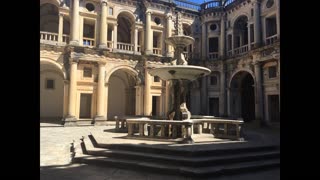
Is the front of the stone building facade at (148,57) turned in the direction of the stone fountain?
yes

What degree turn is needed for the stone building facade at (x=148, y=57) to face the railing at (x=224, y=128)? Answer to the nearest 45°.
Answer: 0° — it already faces it

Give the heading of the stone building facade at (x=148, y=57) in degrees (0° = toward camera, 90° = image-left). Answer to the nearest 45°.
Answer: approximately 0°

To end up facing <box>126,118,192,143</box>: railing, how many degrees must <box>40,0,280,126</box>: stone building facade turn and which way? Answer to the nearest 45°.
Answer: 0° — it already faces it
